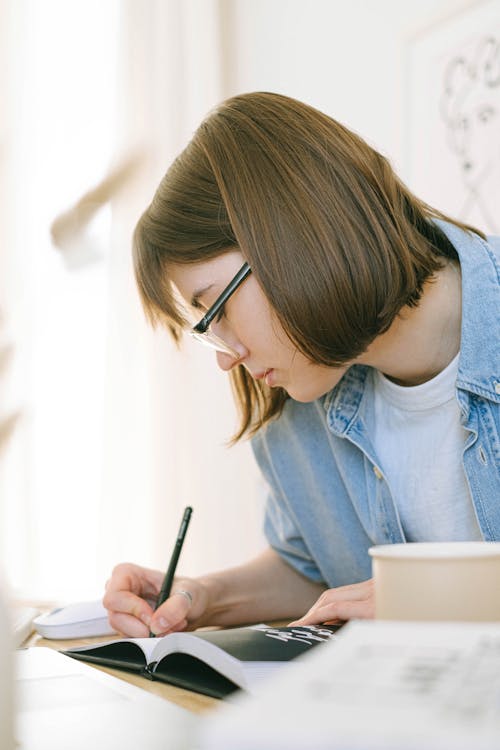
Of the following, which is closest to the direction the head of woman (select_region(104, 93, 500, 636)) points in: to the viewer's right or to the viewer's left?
to the viewer's left

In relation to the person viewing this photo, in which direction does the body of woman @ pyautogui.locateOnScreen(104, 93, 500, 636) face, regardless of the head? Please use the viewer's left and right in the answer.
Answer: facing the viewer and to the left of the viewer

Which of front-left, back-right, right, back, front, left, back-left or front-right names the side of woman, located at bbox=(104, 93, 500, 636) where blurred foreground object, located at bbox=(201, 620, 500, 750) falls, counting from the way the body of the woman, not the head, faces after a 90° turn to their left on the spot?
front-right

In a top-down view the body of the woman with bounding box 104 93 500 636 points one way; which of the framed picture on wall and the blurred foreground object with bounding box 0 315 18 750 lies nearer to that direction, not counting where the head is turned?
the blurred foreground object

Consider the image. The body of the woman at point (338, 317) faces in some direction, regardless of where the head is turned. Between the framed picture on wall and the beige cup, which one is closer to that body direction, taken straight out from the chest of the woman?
the beige cup

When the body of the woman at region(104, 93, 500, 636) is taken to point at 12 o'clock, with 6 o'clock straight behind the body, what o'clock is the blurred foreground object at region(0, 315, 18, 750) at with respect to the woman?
The blurred foreground object is roughly at 11 o'clock from the woman.

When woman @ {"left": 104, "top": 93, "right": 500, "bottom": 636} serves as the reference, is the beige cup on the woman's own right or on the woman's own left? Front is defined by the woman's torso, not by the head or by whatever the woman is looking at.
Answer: on the woman's own left
